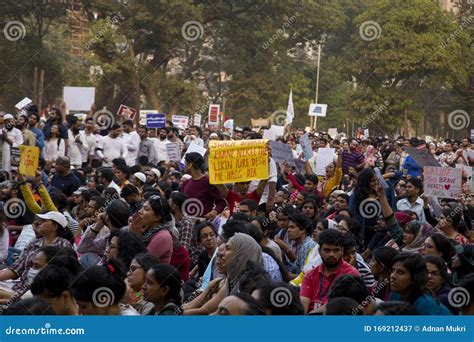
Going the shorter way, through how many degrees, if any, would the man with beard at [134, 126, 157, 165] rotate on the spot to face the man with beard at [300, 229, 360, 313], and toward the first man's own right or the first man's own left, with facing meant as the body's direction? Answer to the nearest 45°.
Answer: approximately 45° to the first man's own left

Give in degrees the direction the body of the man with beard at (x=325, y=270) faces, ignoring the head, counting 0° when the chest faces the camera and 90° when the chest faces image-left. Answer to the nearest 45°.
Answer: approximately 0°
